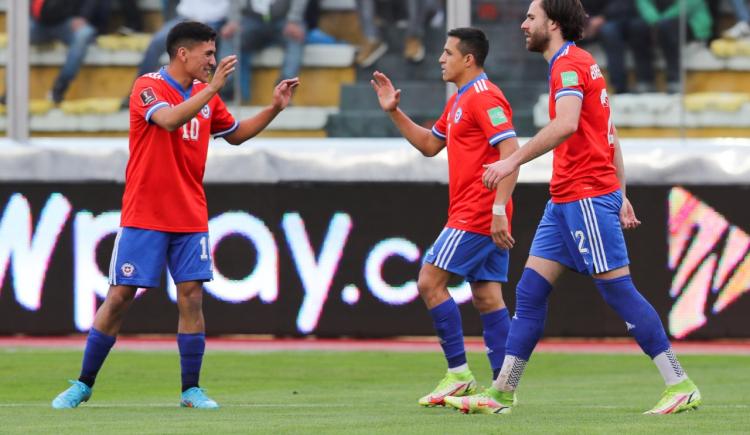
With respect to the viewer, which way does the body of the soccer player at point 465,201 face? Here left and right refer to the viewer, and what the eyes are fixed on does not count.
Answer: facing to the left of the viewer

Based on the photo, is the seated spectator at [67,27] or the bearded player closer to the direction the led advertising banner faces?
the bearded player

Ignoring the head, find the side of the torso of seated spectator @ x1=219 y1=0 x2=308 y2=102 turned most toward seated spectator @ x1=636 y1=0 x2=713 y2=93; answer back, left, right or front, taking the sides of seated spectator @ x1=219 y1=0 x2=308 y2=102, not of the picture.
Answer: left

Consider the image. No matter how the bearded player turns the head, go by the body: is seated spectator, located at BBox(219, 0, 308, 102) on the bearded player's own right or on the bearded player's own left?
on the bearded player's own right

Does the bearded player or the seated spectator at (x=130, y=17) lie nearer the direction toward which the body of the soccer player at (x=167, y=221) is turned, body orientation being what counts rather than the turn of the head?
the bearded player

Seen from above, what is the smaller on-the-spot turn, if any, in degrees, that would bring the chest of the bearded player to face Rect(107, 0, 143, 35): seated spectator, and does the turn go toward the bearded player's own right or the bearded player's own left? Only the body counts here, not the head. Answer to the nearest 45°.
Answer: approximately 45° to the bearded player's own right

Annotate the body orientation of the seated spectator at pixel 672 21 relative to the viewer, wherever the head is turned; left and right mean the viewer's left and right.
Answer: facing the viewer

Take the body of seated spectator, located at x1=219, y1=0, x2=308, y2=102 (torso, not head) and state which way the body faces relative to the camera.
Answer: toward the camera

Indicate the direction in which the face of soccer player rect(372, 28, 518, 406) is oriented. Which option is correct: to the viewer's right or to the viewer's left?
to the viewer's left

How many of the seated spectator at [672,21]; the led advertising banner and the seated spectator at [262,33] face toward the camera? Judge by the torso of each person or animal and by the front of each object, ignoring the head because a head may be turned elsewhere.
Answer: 3

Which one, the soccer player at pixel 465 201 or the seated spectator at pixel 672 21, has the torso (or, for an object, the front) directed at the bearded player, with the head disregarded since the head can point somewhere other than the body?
the seated spectator
